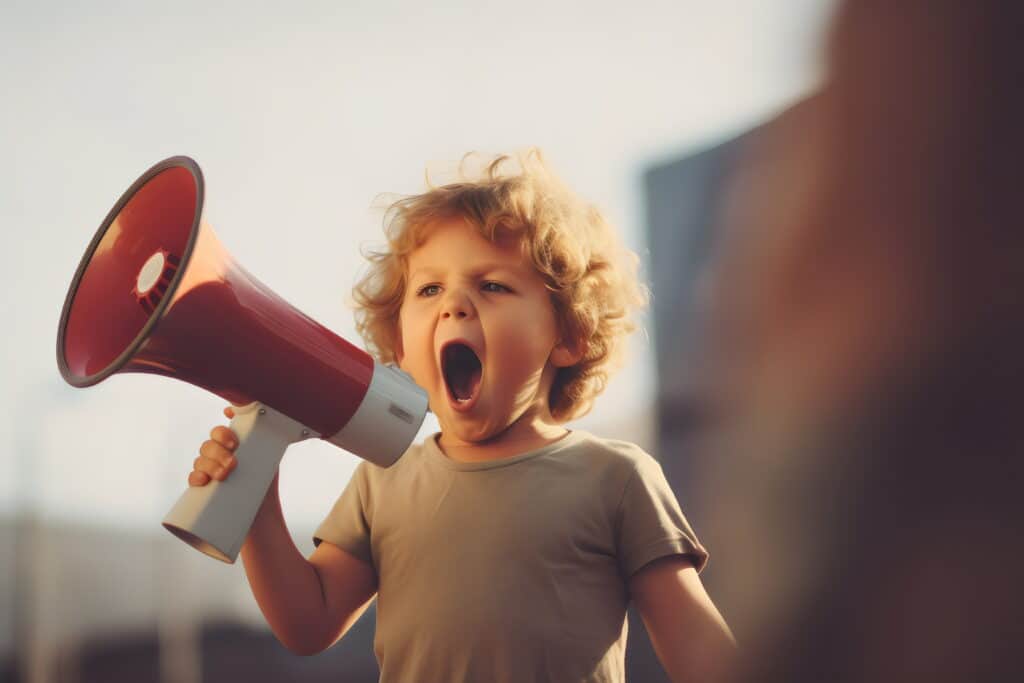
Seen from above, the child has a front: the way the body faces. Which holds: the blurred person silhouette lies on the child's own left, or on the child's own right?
on the child's own left

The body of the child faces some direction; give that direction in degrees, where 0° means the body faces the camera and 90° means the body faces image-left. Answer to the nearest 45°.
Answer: approximately 0°

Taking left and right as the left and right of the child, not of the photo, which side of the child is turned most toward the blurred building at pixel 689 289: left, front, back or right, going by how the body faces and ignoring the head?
back
